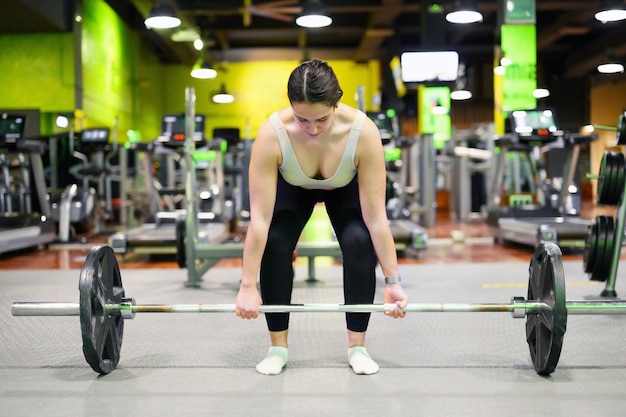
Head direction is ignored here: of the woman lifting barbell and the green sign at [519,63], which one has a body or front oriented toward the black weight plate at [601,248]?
the green sign

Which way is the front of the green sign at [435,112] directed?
toward the camera

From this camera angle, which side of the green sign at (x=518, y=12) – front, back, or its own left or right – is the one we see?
front

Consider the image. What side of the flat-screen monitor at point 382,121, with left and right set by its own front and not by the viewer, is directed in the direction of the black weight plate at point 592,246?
front

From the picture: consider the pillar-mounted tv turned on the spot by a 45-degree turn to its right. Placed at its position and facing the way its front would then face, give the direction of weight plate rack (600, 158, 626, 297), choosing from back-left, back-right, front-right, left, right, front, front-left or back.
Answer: front-left

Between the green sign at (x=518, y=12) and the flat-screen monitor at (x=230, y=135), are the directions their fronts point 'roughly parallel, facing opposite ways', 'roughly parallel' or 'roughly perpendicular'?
roughly parallel

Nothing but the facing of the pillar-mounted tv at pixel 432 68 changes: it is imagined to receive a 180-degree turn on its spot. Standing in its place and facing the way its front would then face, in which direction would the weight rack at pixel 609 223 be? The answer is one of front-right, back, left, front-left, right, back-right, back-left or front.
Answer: back

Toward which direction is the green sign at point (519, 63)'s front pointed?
toward the camera

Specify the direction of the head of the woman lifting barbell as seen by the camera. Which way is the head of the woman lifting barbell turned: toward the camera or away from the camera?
toward the camera

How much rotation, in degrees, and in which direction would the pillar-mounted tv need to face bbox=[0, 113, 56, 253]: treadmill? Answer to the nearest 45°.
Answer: approximately 45° to its right
